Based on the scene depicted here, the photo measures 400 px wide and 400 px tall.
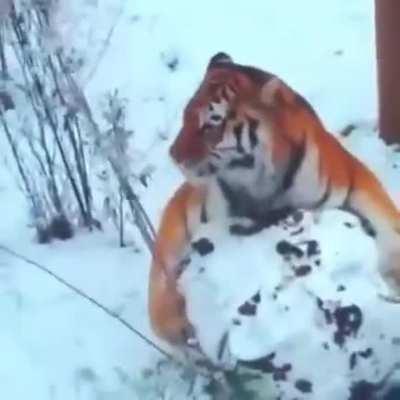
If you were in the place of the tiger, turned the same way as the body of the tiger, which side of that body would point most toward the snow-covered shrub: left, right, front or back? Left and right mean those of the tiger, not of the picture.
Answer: right

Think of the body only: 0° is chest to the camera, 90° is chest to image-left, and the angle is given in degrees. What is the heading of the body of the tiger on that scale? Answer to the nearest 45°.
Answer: approximately 45°

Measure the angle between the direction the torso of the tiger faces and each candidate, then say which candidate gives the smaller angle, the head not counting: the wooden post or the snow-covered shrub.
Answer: the snow-covered shrub

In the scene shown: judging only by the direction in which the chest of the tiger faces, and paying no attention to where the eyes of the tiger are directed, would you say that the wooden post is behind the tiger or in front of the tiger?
behind

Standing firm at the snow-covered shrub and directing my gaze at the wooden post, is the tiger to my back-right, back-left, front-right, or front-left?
front-right
